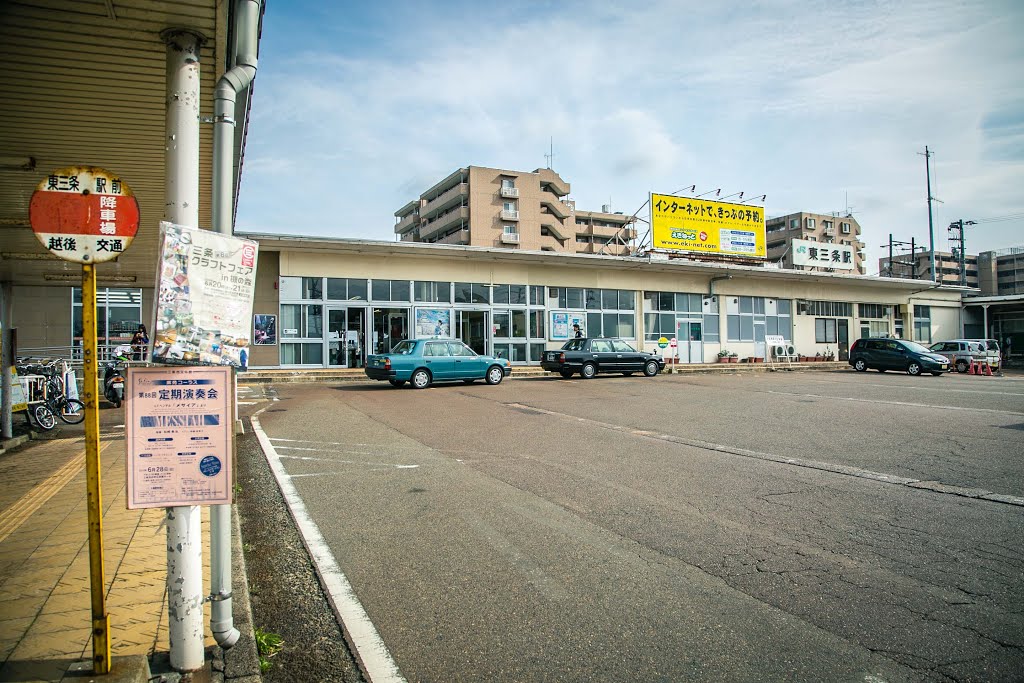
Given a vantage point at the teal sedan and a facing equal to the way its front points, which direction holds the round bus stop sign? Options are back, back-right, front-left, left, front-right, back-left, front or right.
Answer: back-right

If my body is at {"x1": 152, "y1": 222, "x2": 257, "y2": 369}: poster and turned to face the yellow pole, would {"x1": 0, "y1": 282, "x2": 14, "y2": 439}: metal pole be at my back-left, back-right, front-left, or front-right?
front-right

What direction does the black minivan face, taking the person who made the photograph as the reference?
facing the viewer and to the right of the viewer

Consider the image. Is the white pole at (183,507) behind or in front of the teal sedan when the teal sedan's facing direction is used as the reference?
behind

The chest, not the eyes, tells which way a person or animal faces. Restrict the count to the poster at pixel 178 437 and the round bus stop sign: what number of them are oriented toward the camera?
2

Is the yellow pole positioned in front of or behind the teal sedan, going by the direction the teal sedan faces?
behind

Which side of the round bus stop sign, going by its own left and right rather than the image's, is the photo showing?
front

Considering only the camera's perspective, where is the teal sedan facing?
facing away from the viewer and to the right of the viewer

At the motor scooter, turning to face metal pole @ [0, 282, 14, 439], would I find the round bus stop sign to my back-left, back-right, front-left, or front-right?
front-left

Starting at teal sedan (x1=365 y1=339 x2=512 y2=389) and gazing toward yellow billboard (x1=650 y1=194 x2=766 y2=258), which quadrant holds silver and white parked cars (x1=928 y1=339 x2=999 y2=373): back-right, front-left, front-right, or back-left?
front-right
